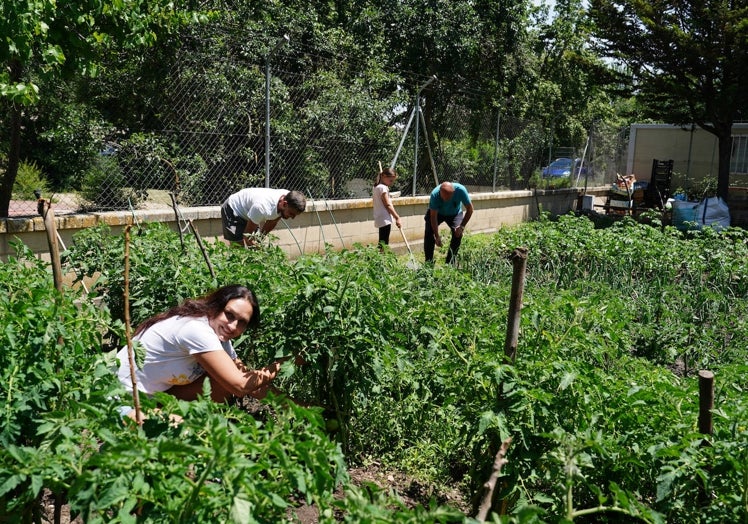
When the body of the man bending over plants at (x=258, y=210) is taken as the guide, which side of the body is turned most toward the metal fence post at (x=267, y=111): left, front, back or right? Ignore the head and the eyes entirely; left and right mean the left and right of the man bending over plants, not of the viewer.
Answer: left

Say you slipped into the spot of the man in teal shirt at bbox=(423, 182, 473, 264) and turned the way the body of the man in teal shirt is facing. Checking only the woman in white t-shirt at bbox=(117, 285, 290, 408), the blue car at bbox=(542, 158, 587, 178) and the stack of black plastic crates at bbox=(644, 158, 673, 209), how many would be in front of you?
1

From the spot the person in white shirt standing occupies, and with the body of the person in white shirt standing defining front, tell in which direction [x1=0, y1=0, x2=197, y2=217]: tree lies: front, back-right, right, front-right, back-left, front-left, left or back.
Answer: back-right

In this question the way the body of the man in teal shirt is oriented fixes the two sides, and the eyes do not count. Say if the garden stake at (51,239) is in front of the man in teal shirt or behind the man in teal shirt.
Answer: in front

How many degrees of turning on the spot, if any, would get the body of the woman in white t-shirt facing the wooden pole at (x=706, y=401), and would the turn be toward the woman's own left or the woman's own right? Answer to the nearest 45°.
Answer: approximately 45° to the woman's own right

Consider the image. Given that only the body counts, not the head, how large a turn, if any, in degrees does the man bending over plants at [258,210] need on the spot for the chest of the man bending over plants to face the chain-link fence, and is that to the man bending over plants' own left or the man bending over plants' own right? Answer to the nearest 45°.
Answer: approximately 90° to the man bending over plants' own left

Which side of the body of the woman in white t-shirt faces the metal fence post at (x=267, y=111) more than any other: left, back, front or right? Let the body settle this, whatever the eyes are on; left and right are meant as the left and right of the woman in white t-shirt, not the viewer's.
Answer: left

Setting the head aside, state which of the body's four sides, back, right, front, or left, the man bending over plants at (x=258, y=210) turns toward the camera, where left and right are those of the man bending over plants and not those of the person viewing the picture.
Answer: right

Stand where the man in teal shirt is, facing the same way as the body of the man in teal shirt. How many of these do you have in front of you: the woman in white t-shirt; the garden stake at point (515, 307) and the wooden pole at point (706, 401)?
3

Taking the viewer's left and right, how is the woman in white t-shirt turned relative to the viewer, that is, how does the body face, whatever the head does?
facing to the right of the viewer

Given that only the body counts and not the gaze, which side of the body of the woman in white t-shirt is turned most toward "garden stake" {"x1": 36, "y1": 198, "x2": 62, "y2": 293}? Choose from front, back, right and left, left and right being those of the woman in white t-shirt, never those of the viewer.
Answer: back

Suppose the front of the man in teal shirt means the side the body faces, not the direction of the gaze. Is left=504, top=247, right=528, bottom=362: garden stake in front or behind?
in front

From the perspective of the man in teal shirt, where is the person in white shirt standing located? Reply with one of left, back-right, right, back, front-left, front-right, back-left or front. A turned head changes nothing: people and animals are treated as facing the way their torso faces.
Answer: right
